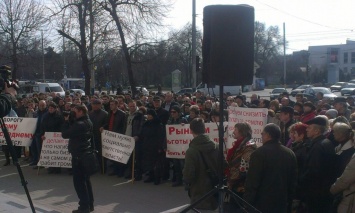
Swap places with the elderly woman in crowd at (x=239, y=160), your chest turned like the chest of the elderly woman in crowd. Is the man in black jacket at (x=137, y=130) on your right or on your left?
on your right

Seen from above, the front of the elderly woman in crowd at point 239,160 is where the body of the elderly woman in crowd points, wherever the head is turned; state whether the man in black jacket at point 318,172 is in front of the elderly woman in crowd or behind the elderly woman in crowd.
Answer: behind

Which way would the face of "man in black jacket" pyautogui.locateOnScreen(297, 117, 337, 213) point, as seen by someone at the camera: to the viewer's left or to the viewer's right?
to the viewer's left

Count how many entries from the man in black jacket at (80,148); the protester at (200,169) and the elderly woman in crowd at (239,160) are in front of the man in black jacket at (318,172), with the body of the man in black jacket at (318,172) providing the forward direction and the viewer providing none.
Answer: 3

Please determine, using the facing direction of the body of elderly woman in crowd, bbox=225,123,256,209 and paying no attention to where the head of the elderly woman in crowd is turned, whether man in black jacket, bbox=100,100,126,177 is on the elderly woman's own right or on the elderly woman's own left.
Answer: on the elderly woman's own right

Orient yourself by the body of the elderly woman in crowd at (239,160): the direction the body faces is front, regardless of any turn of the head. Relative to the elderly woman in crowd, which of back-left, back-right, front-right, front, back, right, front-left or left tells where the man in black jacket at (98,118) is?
front-right

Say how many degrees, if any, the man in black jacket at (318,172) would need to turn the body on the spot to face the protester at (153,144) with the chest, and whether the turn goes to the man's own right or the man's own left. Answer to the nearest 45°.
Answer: approximately 45° to the man's own right
